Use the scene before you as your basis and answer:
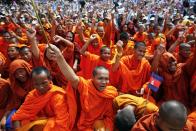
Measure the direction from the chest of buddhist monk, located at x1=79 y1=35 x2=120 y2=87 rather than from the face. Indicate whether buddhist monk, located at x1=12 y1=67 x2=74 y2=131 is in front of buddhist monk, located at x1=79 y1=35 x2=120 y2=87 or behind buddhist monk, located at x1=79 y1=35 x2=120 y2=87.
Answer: in front

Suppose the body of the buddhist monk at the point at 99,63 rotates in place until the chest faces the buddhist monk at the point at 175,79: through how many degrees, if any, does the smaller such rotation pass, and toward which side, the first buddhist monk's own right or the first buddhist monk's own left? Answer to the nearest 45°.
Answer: approximately 45° to the first buddhist monk's own left

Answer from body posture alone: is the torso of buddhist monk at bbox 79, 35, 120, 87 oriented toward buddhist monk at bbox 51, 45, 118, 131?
yes

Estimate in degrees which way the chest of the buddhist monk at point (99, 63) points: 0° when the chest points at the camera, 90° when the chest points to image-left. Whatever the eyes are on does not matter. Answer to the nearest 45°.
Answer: approximately 0°

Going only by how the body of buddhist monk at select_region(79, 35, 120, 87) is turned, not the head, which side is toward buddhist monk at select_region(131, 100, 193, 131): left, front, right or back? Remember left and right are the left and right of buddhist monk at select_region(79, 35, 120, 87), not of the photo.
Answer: front

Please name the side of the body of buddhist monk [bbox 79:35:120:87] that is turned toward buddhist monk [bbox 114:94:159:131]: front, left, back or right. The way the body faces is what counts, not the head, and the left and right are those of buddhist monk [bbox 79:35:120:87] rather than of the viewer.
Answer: front
